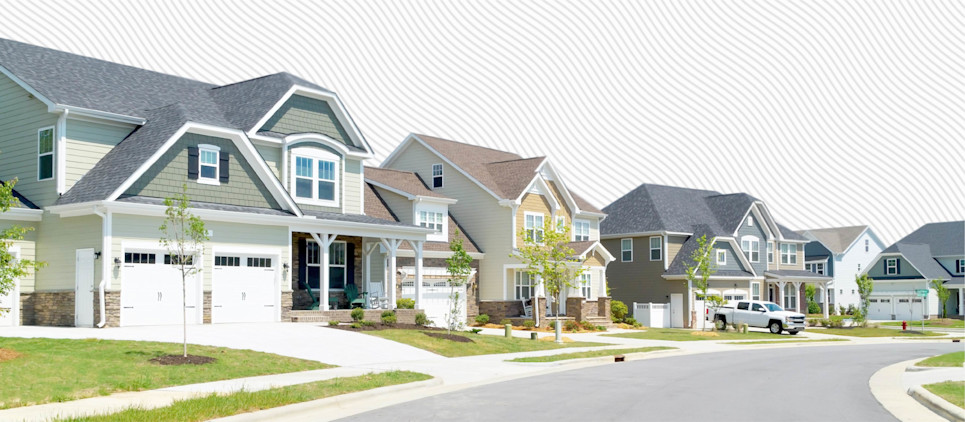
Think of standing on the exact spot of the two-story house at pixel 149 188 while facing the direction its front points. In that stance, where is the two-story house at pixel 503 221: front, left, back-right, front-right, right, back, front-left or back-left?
left

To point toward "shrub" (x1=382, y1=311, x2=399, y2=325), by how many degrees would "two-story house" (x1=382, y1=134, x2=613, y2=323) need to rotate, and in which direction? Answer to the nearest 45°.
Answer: approximately 45° to its right

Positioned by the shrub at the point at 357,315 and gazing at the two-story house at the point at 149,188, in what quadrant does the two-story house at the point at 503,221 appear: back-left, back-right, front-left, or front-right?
back-right

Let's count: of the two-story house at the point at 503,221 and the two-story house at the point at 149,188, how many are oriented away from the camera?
0

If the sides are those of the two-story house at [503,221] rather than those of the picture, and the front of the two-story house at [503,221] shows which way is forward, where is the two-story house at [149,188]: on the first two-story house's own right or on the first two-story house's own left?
on the first two-story house's own right

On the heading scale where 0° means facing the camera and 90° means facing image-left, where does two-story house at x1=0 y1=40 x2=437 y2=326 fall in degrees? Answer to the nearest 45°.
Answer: approximately 315°

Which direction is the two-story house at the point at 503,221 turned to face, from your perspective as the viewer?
facing the viewer and to the right of the viewer

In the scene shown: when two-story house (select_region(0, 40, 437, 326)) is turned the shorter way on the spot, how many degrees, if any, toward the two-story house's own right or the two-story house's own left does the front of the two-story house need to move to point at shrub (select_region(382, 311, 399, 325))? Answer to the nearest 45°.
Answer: approximately 45° to the two-story house's own left

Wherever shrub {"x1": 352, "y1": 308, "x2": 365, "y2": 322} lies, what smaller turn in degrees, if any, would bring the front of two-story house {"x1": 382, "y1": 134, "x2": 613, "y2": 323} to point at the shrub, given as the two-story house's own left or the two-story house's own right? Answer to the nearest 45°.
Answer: approximately 45° to the two-story house's own right
